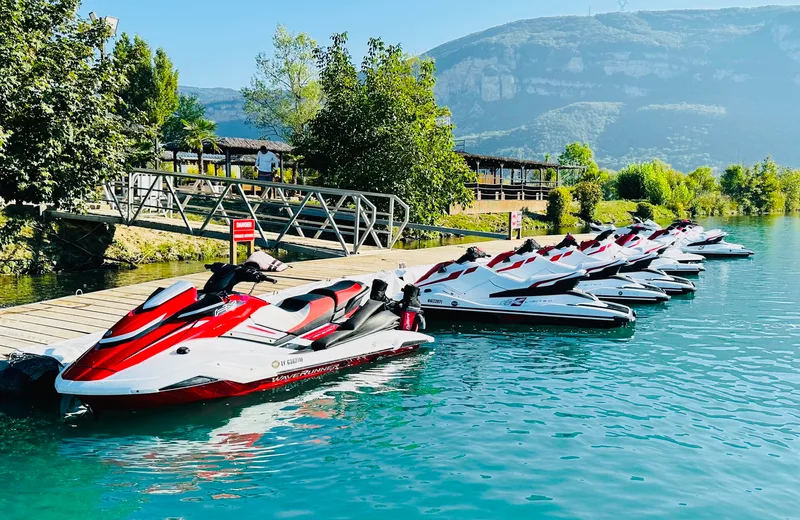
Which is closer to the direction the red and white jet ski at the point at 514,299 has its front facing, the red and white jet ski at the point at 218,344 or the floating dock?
the floating dock

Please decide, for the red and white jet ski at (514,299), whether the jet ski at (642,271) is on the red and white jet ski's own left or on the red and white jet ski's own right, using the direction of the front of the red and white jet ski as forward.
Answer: on the red and white jet ski's own right

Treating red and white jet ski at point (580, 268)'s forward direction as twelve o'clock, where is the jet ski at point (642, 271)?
The jet ski is roughly at 4 o'clock from the red and white jet ski.

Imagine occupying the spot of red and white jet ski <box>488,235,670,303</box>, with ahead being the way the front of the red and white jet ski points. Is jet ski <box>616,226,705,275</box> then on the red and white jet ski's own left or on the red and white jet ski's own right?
on the red and white jet ski's own right

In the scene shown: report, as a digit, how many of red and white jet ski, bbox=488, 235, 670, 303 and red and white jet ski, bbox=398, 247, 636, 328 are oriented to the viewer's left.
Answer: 2

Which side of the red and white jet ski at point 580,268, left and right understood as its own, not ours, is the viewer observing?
left

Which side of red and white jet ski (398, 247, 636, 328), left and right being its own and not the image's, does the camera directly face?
left

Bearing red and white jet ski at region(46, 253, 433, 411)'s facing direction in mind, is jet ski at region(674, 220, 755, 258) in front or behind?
behind

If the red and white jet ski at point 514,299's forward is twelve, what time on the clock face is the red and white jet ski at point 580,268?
the red and white jet ski at point 580,268 is roughly at 4 o'clock from the red and white jet ski at point 514,299.

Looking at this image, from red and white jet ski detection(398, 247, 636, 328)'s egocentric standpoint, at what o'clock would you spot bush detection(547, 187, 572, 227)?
The bush is roughly at 3 o'clock from the red and white jet ski.
